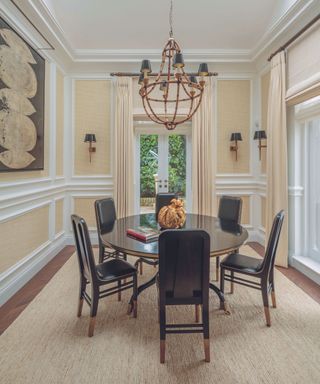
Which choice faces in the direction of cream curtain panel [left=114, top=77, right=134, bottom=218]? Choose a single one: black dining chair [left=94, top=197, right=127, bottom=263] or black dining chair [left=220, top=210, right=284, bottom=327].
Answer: black dining chair [left=220, top=210, right=284, bottom=327]

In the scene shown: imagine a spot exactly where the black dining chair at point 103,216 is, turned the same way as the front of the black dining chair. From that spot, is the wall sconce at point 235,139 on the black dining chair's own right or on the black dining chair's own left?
on the black dining chair's own left

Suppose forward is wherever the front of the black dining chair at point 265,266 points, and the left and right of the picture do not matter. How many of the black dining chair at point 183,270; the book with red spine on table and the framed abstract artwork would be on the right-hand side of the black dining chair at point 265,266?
0

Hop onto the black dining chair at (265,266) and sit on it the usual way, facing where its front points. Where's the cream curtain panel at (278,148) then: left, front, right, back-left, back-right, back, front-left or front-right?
front-right

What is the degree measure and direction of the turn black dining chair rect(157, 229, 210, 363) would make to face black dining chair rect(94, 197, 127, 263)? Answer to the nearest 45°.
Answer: approximately 45° to its left

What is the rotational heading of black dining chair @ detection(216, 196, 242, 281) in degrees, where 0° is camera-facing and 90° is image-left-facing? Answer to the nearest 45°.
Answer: approximately 45°

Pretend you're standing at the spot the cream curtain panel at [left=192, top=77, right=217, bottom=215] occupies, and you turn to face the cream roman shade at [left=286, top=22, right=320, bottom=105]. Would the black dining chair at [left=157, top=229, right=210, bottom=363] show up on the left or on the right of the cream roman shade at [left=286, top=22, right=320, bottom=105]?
right

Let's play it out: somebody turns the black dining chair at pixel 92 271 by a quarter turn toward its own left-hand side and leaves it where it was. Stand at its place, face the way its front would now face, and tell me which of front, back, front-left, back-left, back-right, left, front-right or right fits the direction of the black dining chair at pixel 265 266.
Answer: back-right

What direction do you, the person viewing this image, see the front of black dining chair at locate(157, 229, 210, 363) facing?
facing away from the viewer

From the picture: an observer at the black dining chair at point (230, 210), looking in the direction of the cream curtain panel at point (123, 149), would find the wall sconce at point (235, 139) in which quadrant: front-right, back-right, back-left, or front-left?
front-right

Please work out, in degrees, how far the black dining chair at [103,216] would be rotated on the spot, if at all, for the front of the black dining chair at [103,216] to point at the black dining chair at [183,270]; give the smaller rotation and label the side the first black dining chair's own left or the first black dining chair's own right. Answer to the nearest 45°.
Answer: approximately 45° to the first black dining chair's own right

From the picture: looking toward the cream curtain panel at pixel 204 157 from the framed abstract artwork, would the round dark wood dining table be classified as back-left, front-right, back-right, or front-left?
front-right

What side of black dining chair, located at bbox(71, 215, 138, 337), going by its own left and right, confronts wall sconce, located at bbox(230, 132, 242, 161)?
front

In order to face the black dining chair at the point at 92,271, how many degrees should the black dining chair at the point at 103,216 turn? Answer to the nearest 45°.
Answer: approximately 45° to its right

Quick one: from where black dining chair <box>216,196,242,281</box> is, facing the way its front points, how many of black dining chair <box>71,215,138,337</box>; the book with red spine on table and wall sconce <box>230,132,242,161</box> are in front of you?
2

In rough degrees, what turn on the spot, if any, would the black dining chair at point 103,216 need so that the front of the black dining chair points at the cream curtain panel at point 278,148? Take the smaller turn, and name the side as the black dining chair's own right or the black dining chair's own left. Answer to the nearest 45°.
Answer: approximately 45° to the black dining chair's own left

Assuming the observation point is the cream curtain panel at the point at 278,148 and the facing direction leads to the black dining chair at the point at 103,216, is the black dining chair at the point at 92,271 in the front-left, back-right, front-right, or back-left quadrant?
front-left

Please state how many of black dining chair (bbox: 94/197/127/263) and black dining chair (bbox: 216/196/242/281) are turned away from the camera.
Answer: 0

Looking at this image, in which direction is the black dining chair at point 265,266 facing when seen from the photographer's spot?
facing away from the viewer and to the left of the viewer

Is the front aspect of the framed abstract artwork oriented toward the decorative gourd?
yes

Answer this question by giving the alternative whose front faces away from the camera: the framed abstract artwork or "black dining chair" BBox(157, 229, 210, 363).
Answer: the black dining chair
